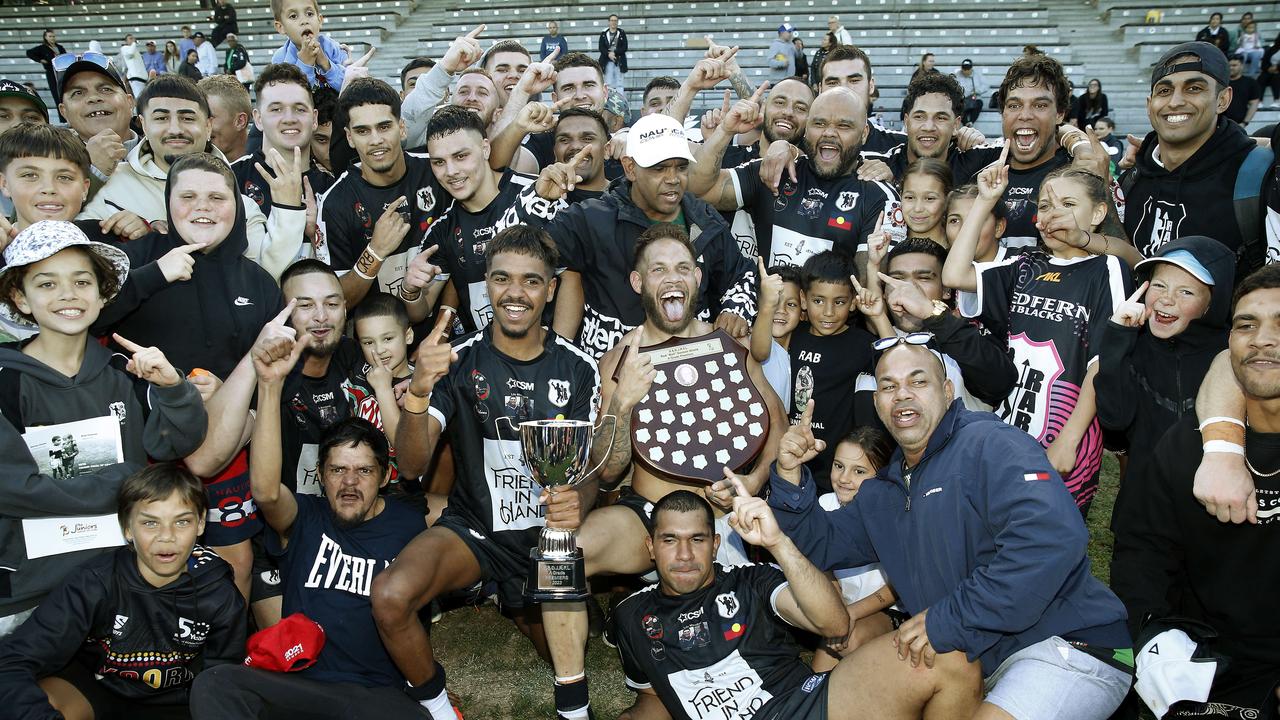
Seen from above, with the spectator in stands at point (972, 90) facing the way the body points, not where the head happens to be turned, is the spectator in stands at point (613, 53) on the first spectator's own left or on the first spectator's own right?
on the first spectator's own right

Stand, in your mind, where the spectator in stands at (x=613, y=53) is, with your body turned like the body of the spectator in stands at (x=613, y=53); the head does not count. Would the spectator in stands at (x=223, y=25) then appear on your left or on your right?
on your right

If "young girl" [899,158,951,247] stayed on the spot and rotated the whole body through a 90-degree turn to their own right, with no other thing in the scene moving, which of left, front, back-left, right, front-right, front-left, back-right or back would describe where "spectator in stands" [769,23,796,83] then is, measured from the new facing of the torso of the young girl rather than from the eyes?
right

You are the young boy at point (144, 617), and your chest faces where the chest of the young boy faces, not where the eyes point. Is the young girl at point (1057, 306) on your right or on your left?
on your left

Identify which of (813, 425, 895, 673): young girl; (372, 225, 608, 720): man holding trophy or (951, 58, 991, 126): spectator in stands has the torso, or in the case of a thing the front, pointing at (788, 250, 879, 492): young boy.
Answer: the spectator in stands

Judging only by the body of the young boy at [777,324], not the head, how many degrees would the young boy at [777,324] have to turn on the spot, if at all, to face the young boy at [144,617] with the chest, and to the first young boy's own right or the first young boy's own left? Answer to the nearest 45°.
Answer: approximately 45° to the first young boy's own right

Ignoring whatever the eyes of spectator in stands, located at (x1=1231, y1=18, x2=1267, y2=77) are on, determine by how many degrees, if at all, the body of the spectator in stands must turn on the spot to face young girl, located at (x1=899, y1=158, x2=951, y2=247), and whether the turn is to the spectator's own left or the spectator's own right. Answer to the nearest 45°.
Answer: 0° — they already face them

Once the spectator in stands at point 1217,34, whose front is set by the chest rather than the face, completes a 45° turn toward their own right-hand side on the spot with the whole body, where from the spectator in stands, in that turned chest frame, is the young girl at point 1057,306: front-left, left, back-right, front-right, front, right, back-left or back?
left

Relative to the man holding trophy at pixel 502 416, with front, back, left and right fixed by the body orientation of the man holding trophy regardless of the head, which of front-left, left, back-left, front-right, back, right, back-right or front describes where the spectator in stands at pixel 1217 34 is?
back-left
